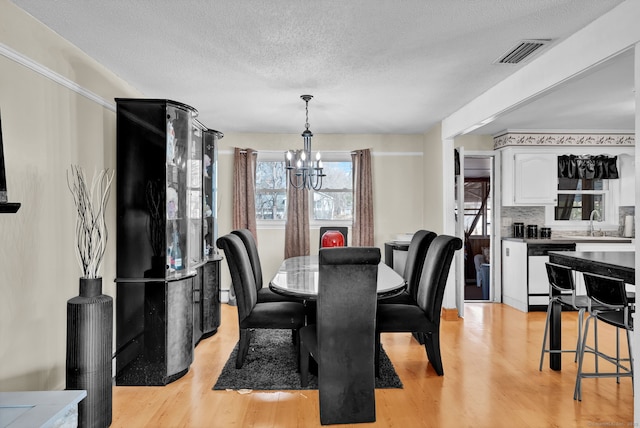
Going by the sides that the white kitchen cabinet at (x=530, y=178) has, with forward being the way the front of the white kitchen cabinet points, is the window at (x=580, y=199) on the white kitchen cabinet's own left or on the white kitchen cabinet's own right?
on the white kitchen cabinet's own left

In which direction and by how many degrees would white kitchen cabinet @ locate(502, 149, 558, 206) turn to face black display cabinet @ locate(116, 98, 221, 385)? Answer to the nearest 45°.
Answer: approximately 45° to its right

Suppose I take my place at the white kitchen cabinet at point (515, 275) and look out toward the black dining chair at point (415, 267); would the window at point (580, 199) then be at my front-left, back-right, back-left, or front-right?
back-left

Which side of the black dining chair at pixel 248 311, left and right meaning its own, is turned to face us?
right

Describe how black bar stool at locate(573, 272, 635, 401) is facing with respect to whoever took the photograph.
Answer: facing away from the viewer and to the right of the viewer

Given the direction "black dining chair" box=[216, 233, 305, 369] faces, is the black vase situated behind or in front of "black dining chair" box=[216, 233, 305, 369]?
behind

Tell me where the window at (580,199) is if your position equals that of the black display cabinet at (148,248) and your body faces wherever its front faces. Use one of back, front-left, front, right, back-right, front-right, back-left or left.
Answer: front-left

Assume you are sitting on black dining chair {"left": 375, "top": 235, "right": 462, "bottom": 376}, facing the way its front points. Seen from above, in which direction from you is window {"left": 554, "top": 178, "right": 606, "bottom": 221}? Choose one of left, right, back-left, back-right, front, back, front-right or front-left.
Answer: back-right

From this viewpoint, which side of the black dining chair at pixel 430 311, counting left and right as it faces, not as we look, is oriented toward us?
left

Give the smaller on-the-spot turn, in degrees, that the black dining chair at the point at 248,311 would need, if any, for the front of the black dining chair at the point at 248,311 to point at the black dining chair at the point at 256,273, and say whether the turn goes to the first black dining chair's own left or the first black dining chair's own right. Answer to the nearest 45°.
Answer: approximately 90° to the first black dining chair's own left

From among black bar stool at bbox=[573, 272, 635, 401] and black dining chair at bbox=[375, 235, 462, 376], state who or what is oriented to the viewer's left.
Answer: black dining chair at bbox=[375, 235, 462, 376]

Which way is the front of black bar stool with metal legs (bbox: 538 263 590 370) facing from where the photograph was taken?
facing away from the viewer and to the right of the viewer

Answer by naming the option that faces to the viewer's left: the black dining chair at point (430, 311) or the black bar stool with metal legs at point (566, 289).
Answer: the black dining chair at point (430, 311)

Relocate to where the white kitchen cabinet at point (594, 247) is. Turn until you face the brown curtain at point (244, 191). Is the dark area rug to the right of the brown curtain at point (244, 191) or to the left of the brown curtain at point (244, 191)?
left

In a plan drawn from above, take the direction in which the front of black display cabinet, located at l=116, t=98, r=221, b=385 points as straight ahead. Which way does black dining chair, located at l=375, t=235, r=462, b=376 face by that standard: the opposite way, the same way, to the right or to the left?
the opposite way

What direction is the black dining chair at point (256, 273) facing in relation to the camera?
to the viewer's right
